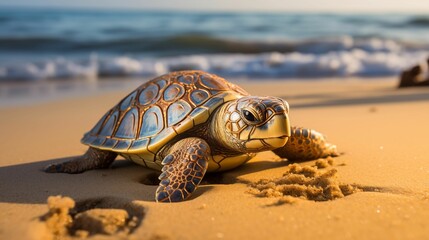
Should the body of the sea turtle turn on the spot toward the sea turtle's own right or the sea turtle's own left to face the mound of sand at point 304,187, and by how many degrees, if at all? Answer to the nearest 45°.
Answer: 0° — it already faces it

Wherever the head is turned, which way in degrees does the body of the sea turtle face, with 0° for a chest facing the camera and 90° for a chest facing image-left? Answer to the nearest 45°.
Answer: approximately 315°
